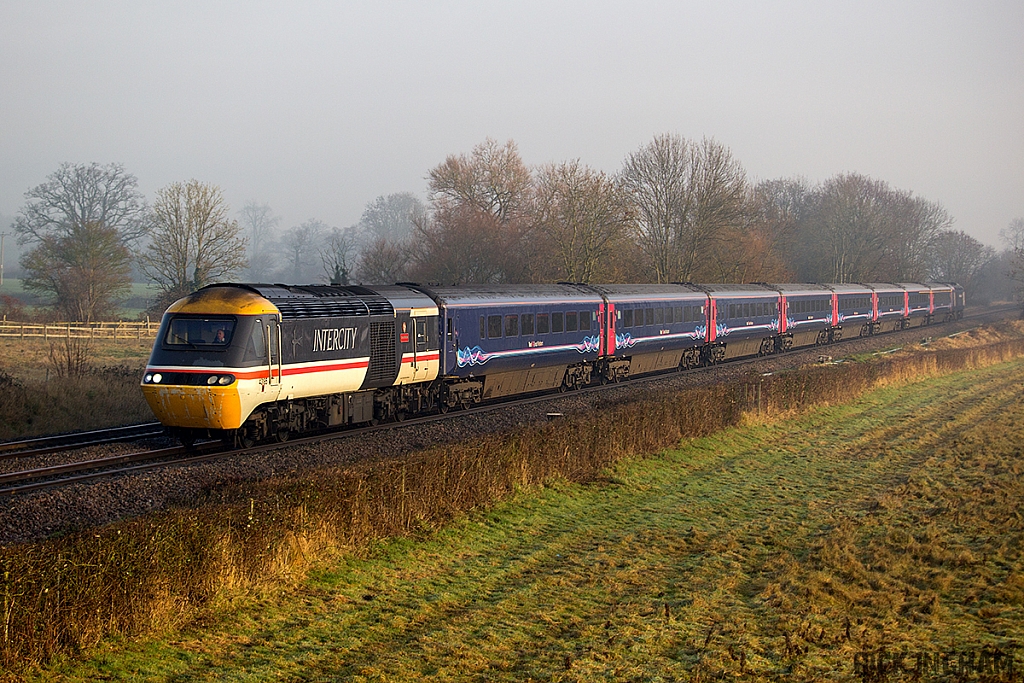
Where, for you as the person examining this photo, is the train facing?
facing the viewer and to the left of the viewer

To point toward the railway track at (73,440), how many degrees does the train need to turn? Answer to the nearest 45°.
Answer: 0° — it already faces it
